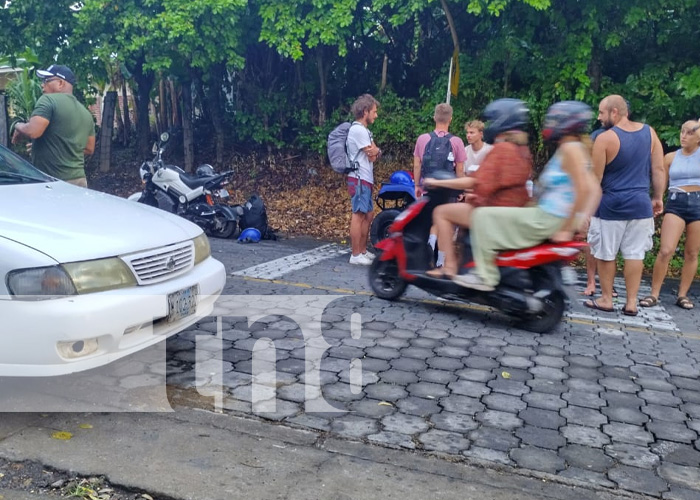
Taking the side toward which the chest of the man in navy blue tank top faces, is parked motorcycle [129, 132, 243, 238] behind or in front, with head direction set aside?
in front

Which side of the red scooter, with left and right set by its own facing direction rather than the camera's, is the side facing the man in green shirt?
front

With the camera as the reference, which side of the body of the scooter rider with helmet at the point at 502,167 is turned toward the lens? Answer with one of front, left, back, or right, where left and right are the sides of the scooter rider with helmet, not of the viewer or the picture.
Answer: left

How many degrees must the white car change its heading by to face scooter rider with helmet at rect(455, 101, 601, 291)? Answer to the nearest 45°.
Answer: approximately 45° to its left

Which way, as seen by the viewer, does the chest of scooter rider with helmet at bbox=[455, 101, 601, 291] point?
to the viewer's left

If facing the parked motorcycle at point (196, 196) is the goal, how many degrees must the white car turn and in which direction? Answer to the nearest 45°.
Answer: approximately 135° to its left

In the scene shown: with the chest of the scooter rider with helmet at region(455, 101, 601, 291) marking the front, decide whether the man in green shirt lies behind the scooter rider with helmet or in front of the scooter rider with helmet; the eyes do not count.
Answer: in front

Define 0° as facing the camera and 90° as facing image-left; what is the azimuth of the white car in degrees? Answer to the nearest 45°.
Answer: approximately 315°

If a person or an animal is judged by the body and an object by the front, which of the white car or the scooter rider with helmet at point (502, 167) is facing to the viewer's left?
the scooter rider with helmet

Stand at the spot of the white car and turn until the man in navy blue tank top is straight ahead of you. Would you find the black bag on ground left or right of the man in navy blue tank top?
left

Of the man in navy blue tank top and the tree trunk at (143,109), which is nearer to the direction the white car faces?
the man in navy blue tank top

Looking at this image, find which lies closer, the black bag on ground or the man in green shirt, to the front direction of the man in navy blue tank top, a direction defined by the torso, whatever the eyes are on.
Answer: the black bag on ground

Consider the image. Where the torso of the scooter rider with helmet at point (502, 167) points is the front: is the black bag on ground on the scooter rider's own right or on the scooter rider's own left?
on the scooter rider's own right

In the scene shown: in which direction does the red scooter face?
to the viewer's left
